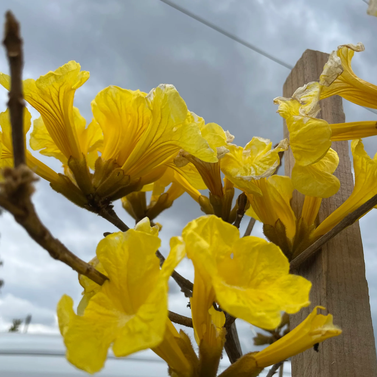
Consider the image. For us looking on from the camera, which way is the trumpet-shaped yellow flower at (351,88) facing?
facing to the left of the viewer

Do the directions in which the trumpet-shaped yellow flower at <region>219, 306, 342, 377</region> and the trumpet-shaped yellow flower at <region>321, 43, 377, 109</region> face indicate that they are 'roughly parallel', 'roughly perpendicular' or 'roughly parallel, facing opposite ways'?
roughly parallel, facing opposite ways

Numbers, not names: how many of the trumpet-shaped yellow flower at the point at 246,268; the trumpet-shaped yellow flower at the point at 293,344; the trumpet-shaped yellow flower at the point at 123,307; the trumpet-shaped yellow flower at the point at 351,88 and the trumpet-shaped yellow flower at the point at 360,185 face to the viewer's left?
1

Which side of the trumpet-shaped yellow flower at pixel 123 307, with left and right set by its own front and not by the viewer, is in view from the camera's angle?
front

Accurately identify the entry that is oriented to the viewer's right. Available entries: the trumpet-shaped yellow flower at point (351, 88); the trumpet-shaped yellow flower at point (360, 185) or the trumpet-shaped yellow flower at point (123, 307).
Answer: the trumpet-shaped yellow flower at point (360, 185)

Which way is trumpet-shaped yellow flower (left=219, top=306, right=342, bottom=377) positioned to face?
to the viewer's right

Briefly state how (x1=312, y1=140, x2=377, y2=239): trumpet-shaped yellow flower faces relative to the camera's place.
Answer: facing to the right of the viewer
